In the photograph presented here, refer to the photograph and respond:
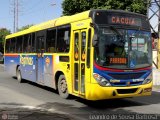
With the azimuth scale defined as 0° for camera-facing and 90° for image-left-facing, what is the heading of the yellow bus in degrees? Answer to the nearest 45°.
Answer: approximately 315°

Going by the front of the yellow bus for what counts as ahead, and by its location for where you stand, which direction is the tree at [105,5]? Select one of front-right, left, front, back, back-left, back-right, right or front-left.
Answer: back-left
